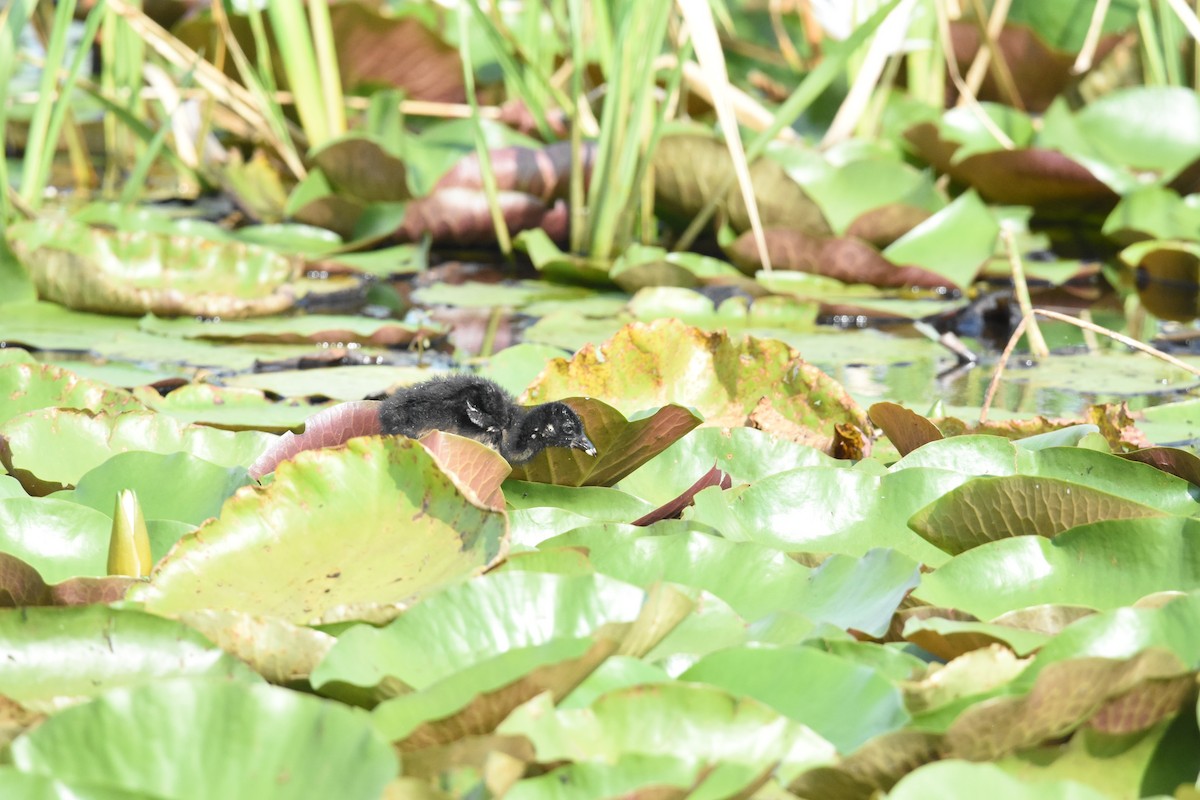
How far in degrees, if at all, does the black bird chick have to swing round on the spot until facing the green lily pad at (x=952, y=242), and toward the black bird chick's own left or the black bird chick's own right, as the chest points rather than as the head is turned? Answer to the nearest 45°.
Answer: approximately 45° to the black bird chick's own left

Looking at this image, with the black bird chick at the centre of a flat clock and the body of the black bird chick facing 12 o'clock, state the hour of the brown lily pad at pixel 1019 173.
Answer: The brown lily pad is roughly at 10 o'clock from the black bird chick.

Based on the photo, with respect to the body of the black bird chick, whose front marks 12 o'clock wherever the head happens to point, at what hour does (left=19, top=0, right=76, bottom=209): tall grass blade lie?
The tall grass blade is roughly at 8 o'clock from the black bird chick.

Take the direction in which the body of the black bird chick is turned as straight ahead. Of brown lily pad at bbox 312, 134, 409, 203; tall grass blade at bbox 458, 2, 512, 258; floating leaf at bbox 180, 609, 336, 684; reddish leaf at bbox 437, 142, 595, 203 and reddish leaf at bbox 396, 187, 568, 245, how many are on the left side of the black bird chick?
4

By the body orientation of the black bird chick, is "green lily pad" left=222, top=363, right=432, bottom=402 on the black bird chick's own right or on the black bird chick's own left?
on the black bird chick's own left

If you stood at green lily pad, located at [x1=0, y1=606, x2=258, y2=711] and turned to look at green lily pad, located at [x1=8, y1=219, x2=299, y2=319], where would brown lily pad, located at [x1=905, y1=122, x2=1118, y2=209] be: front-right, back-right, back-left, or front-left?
front-right

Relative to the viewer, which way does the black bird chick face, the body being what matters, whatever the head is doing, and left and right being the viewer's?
facing to the right of the viewer

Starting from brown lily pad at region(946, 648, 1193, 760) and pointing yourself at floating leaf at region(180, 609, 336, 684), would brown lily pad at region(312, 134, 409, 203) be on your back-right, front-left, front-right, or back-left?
front-right

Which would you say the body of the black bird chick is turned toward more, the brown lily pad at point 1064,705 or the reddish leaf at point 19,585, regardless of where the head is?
the brown lily pad

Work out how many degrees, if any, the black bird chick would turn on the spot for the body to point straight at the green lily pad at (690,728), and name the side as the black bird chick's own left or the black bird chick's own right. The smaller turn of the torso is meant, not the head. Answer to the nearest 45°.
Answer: approximately 90° to the black bird chick's own right

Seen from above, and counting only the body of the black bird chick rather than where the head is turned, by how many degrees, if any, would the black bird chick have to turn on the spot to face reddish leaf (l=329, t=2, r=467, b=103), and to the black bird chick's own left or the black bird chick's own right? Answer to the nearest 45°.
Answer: approximately 90° to the black bird chick's own left

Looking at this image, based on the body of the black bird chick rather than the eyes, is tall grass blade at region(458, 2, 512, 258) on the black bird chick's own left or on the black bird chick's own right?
on the black bird chick's own left

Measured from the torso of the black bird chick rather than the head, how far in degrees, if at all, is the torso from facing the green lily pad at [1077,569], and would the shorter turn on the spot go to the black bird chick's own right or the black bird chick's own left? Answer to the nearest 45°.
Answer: approximately 45° to the black bird chick's own right
